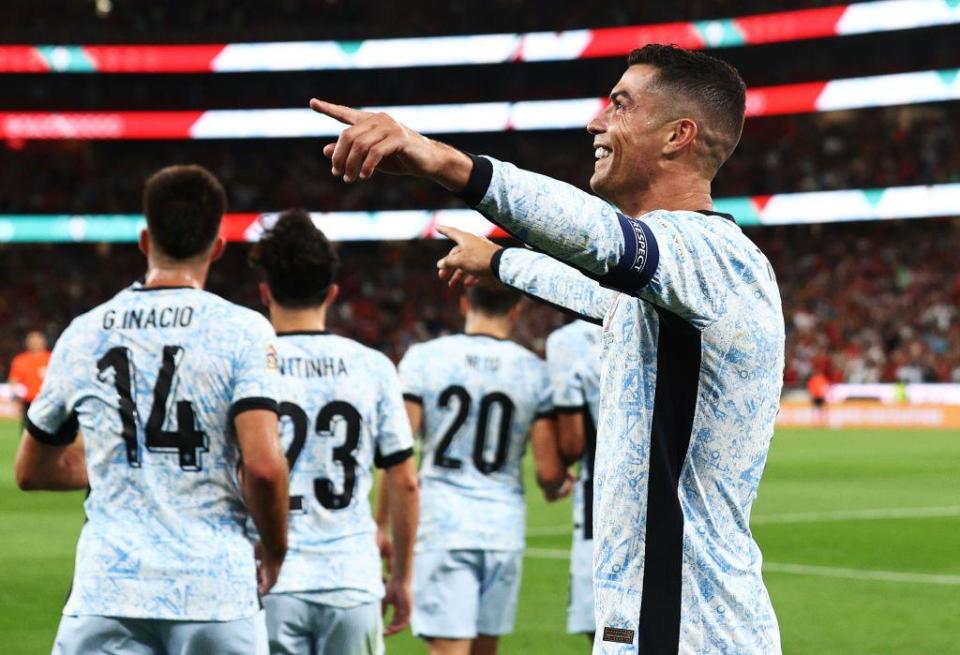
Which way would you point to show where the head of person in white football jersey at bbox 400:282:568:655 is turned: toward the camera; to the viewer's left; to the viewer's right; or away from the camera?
away from the camera

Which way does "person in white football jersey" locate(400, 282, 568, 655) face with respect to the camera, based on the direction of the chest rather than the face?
away from the camera

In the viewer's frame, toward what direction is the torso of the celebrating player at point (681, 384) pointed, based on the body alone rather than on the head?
to the viewer's left

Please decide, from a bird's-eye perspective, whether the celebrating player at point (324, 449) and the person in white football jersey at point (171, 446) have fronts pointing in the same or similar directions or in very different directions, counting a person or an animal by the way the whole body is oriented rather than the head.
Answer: same or similar directions

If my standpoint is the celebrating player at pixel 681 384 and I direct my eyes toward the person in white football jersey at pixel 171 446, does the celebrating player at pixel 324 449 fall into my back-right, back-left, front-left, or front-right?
front-right

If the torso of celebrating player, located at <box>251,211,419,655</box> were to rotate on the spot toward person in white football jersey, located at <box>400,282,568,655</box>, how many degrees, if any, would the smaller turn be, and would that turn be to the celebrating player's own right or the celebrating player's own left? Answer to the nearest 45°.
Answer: approximately 45° to the celebrating player's own right

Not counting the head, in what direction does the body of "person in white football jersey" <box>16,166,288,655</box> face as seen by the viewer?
away from the camera

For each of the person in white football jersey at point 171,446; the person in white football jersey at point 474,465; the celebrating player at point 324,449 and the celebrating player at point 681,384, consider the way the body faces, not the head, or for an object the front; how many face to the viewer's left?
1

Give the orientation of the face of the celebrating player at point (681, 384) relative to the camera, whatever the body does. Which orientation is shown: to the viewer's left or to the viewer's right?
to the viewer's left

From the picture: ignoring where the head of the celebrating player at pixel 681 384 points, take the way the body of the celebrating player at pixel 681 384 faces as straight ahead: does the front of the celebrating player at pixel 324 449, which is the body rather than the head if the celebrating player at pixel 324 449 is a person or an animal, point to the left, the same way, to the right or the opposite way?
to the right

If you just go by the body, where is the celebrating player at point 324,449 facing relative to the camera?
away from the camera

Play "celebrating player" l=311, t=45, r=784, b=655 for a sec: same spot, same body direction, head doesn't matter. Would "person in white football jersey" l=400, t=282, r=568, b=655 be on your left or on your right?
on your right

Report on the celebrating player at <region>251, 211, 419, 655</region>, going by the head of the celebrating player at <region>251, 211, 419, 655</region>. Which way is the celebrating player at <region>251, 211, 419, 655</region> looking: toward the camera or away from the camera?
away from the camera
